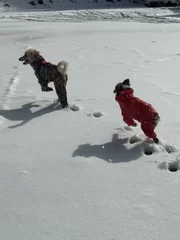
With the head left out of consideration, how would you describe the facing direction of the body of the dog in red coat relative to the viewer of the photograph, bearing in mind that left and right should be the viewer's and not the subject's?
facing away from the viewer and to the left of the viewer

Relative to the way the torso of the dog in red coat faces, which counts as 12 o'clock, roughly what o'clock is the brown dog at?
The brown dog is roughly at 12 o'clock from the dog in red coat.
